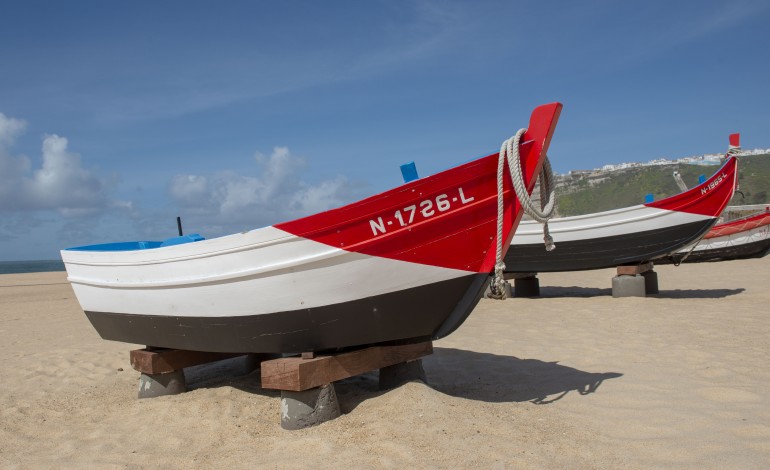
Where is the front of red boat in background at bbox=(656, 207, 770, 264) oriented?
to the viewer's right

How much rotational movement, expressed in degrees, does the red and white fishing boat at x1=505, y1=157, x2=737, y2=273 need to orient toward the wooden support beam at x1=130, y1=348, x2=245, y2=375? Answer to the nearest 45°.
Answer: approximately 135° to its right

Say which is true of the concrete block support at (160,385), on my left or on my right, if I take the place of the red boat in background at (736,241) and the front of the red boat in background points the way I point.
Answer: on my right

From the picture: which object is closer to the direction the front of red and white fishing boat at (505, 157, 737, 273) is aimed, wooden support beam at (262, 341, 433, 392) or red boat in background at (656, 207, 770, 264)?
the red boat in background

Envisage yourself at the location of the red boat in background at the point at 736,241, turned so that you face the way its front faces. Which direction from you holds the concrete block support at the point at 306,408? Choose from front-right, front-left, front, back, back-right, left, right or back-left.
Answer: right

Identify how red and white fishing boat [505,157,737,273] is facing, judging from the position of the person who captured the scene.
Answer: facing to the right of the viewer
